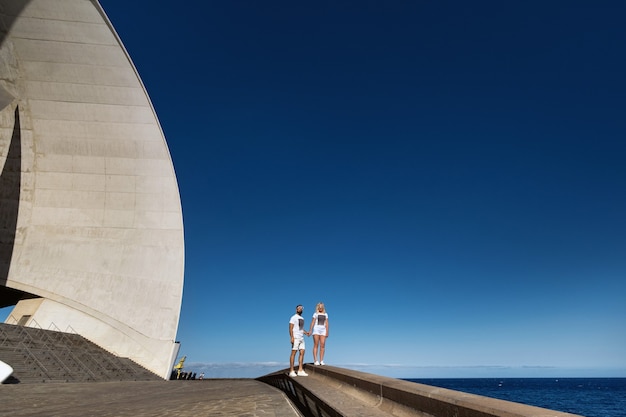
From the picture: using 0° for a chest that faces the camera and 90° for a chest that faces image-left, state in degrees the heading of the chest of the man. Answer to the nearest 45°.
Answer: approximately 315°

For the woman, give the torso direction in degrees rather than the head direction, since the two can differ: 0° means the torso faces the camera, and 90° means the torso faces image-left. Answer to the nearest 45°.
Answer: approximately 0°

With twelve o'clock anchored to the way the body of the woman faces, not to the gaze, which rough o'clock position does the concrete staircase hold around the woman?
The concrete staircase is roughly at 4 o'clock from the woman.

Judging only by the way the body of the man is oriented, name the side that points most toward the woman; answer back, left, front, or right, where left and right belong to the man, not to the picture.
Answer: left

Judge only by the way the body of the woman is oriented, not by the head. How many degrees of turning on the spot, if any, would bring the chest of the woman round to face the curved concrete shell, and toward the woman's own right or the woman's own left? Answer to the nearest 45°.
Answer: approximately 135° to the woman's own right
